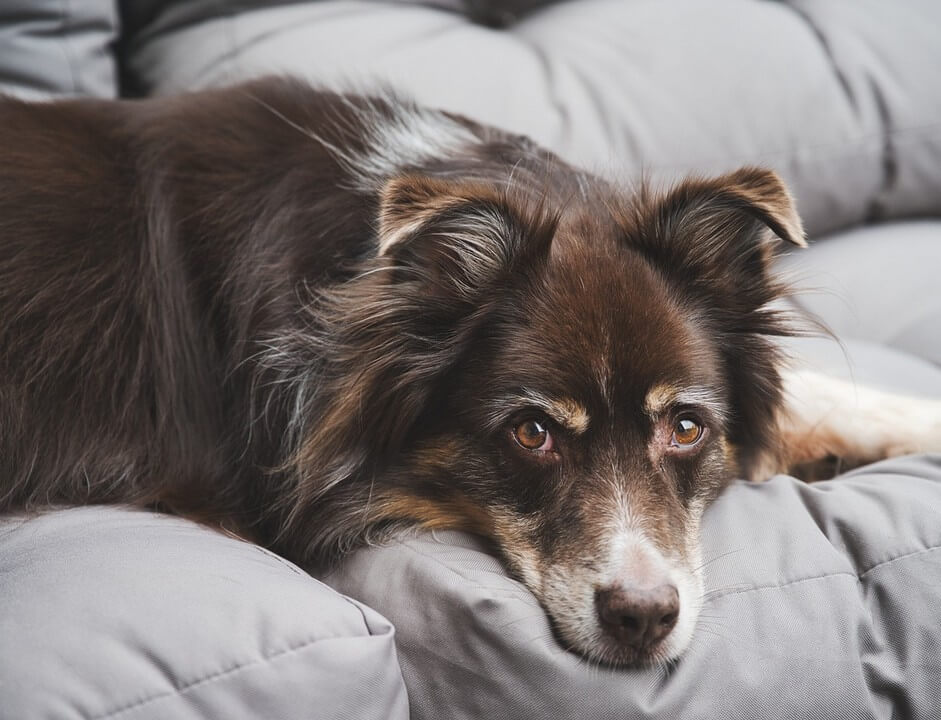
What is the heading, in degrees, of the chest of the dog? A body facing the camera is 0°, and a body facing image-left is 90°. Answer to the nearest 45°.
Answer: approximately 315°
